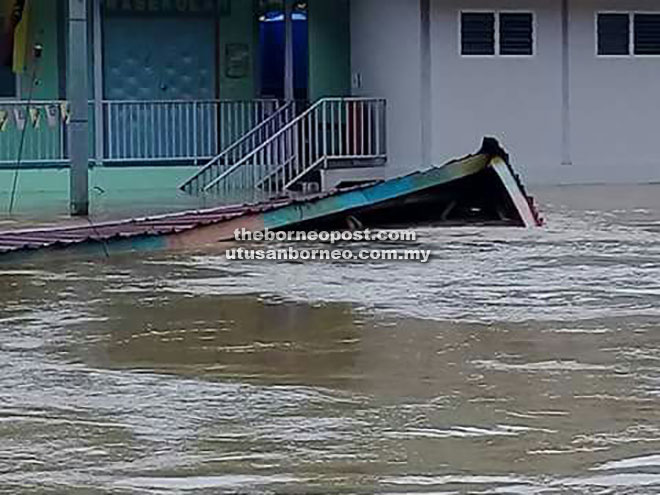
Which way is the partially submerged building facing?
toward the camera

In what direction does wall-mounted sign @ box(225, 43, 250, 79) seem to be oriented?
toward the camera

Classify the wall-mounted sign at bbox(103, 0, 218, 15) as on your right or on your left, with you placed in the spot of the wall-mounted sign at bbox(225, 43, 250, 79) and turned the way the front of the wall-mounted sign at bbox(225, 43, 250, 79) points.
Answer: on your right

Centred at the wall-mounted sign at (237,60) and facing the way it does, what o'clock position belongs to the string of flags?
The string of flags is roughly at 2 o'clock from the wall-mounted sign.

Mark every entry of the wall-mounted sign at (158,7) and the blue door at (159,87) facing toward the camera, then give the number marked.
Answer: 2

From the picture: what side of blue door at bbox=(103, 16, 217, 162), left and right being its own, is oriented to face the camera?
front

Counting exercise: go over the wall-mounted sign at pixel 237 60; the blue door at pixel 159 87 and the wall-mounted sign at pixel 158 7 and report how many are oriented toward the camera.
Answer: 3

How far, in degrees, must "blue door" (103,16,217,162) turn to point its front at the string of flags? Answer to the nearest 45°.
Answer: approximately 45° to its right
